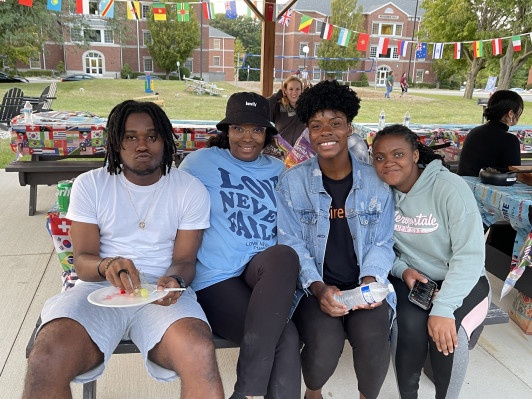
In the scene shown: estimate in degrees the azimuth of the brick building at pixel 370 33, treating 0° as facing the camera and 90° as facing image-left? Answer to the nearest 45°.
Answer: approximately 0°

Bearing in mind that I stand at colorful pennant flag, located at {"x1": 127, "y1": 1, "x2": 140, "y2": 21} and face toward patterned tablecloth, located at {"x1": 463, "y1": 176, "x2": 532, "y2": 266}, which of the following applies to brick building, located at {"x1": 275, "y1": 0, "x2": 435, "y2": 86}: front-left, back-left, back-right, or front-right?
back-left

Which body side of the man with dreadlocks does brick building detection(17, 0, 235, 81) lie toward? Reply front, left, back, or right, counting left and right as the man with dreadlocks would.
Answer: back

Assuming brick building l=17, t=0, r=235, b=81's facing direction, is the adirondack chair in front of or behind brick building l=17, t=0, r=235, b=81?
in front

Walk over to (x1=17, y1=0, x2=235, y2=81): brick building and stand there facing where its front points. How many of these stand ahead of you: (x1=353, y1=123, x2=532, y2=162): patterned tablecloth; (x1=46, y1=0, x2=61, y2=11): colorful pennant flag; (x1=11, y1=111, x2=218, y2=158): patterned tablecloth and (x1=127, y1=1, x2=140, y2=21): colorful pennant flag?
4

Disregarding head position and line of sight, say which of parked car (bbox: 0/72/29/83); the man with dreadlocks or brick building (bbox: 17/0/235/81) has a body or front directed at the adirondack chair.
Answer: the brick building

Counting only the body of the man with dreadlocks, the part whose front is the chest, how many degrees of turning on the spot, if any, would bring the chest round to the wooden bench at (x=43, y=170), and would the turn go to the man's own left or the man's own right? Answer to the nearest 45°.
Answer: approximately 180°

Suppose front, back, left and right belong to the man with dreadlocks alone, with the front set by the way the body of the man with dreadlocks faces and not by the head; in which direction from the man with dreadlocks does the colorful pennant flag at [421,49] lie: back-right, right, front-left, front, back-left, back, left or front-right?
back-left

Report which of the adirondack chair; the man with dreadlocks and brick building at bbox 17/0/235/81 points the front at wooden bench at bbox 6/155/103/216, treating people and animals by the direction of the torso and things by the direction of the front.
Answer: the brick building
